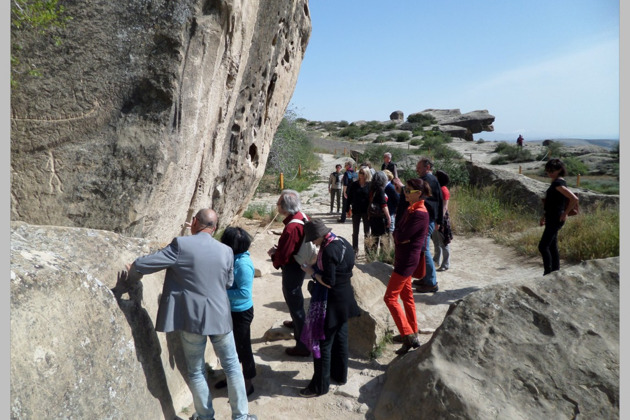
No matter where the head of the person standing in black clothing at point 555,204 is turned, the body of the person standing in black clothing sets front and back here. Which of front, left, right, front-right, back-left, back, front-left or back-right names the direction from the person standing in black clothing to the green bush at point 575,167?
right

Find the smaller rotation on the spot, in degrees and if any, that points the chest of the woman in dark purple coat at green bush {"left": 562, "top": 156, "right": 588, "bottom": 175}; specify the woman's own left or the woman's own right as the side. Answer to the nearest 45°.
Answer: approximately 90° to the woman's own right

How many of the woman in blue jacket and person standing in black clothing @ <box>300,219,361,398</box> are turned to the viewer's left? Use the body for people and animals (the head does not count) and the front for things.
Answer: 2

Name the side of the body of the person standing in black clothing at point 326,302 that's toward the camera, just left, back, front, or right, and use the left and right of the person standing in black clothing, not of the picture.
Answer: left

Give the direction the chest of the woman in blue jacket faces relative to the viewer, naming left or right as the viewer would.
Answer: facing to the left of the viewer

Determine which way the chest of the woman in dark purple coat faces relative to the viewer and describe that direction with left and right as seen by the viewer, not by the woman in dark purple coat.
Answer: facing to the left of the viewer

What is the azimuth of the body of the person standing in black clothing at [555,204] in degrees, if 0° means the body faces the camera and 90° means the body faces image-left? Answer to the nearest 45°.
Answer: approximately 90°

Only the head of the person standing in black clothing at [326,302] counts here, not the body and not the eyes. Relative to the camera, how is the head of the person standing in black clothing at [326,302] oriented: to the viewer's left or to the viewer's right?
to the viewer's left

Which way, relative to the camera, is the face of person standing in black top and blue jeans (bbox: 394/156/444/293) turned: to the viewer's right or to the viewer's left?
to the viewer's left

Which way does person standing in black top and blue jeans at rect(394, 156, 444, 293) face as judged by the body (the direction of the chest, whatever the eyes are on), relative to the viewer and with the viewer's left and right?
facing to the left of the viewer

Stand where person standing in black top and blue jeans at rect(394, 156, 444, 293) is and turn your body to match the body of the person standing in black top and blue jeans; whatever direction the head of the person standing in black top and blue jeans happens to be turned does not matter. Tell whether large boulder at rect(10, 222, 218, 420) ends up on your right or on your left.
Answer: on your left
